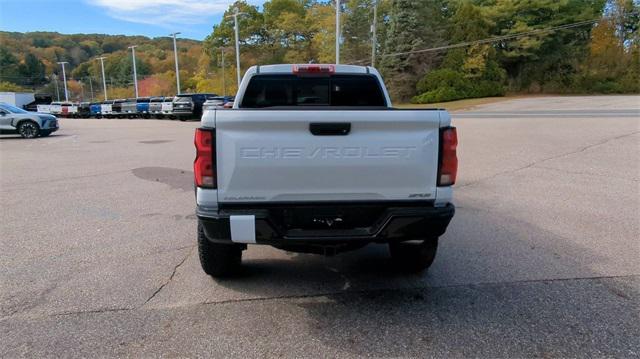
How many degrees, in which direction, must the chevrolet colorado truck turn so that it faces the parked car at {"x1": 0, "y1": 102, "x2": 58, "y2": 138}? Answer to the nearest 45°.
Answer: approximately 45° to its left

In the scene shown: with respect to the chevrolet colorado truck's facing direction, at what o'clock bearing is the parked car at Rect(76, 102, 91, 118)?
The parked car is roughly at 11 o'clock from the chevrolet colorado truck.

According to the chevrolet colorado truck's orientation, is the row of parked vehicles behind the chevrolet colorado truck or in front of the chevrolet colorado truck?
in front

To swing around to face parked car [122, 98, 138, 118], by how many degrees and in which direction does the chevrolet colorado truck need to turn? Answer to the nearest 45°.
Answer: approximately 45° to its left

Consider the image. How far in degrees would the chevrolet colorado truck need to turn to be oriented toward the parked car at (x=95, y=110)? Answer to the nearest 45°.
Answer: approximately 45° to its left

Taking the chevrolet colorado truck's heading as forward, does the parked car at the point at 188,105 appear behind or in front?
in front

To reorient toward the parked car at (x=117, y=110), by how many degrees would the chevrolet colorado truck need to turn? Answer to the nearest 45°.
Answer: approximately 45° to its left

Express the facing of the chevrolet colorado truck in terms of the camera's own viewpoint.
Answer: facing away from the viewer

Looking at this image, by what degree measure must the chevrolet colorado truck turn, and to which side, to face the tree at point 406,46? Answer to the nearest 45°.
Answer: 0° — it already faces it

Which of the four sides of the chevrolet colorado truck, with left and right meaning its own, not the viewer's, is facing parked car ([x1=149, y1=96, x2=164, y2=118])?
front

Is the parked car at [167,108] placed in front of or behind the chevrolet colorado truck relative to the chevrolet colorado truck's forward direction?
in front
